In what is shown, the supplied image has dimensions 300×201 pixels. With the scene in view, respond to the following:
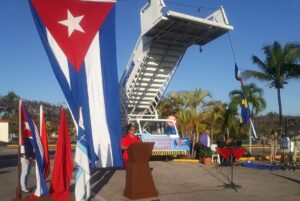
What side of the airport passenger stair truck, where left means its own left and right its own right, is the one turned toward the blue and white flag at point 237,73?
left

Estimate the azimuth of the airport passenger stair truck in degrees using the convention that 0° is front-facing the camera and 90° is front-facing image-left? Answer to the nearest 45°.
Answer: approximately 315°

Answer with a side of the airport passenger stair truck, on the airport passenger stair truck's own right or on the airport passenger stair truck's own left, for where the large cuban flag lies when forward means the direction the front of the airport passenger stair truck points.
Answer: on the airport passenger stair truck's own right

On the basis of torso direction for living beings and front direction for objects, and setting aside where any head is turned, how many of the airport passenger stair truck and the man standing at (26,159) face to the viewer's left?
0

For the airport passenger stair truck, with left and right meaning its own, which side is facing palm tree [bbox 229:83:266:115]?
left

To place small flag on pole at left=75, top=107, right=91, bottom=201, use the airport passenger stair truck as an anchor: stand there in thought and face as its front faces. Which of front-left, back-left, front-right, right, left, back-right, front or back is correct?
front-right
